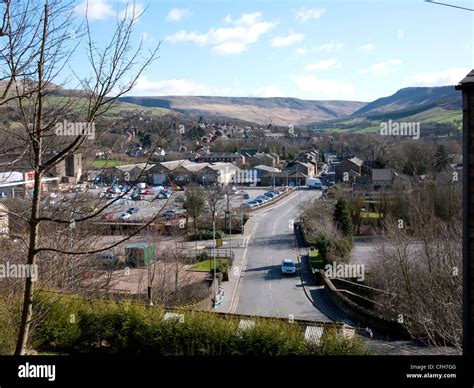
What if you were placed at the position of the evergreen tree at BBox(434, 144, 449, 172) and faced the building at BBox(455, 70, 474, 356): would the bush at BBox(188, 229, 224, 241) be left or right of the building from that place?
right

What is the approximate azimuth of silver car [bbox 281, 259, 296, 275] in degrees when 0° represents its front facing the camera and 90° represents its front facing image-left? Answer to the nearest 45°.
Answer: approximately 0°

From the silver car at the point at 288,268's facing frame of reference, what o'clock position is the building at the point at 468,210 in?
The building is roughly at 12 o'clock from the silver car.

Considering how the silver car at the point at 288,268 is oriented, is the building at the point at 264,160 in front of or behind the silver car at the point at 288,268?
behind

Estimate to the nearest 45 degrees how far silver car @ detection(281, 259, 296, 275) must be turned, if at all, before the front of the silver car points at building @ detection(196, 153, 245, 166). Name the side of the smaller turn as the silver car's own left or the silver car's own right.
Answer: approximately 180°

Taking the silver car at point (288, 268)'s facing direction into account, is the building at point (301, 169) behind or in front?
behind

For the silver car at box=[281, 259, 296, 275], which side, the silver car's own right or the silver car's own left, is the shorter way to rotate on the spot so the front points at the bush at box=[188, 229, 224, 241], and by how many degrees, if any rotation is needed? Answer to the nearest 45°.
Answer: approximately 135° to the silver car's own right

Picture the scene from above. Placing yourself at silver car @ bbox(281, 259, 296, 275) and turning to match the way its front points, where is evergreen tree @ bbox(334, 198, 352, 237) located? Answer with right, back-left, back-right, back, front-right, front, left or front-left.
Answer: back-left
